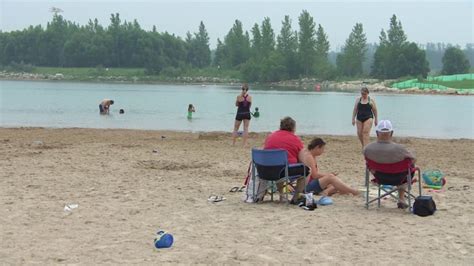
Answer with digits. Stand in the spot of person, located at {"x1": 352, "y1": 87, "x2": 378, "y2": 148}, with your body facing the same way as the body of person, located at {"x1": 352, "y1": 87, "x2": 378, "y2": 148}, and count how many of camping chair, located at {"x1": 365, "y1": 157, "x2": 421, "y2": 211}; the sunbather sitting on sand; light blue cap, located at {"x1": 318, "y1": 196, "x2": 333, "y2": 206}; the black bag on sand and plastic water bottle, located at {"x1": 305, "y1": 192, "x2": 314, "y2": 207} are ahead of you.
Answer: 5

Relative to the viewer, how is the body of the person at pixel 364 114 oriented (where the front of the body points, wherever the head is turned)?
toward the camera

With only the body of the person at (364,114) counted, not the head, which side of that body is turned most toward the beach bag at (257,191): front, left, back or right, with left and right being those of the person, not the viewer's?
front

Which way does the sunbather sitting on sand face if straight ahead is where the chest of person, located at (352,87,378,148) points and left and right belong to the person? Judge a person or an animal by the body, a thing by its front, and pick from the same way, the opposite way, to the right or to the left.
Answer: to the left

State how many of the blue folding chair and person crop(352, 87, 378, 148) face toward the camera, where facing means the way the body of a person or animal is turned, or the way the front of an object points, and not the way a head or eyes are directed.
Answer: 1

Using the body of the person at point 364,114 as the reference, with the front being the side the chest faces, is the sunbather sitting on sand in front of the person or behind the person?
in front

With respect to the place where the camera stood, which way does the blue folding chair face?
facing away from the viewer and to the right of the viewer

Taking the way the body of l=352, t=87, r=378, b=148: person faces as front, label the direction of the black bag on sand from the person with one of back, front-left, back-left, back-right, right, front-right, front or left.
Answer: front

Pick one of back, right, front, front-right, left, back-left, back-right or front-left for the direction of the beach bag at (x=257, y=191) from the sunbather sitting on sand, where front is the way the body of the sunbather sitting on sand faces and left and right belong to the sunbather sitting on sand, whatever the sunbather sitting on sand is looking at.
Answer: back-right

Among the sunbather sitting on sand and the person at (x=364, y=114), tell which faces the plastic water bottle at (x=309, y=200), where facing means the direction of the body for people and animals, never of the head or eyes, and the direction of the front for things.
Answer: the person

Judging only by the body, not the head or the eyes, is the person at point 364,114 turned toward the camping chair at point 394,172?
yes

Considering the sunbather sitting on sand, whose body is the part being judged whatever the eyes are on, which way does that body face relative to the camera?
to the viewer's right

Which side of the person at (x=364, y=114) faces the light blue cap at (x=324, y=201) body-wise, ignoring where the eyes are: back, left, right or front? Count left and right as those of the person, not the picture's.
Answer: front

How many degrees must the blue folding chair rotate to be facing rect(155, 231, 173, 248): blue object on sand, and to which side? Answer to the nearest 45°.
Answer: approximately 180°
